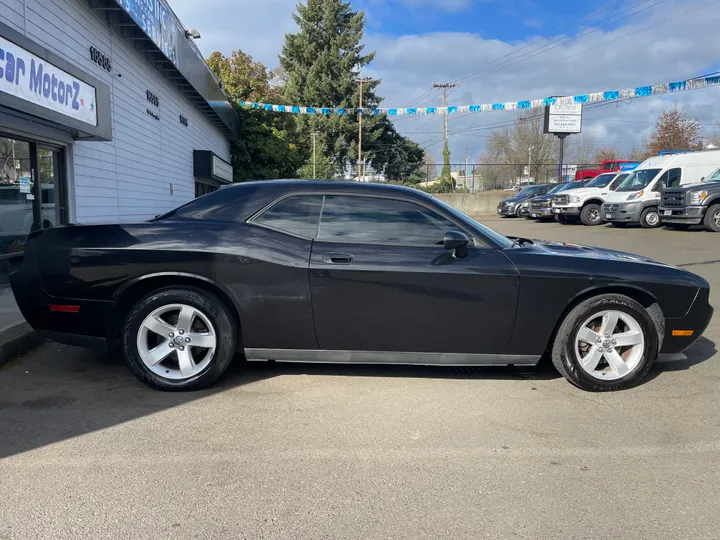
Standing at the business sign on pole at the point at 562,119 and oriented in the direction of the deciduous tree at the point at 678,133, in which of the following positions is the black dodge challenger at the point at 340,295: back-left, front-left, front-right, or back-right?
back-right

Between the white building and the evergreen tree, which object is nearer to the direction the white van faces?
the white building

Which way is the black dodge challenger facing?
to the viewer's right

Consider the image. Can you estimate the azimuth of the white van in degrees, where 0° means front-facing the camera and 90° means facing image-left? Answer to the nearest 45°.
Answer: approximately 45°

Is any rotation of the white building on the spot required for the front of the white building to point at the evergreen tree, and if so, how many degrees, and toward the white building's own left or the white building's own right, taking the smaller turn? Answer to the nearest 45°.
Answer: approximately 90° to the white building's own left

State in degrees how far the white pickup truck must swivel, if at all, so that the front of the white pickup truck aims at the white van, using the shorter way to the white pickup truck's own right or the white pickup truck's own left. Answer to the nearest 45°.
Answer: approximately 90° to the white pickup truck's own left

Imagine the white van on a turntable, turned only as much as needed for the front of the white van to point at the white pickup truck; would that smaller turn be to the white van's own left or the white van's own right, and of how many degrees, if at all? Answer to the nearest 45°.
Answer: approximately 90° to the white van's own right

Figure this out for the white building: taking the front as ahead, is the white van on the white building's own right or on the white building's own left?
on the white building's own left

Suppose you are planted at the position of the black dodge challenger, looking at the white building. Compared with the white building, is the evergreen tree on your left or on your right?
right

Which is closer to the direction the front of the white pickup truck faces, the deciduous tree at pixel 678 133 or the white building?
the white building

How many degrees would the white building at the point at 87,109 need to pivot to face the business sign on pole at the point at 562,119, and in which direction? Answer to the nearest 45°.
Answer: approximately 90° to its left
